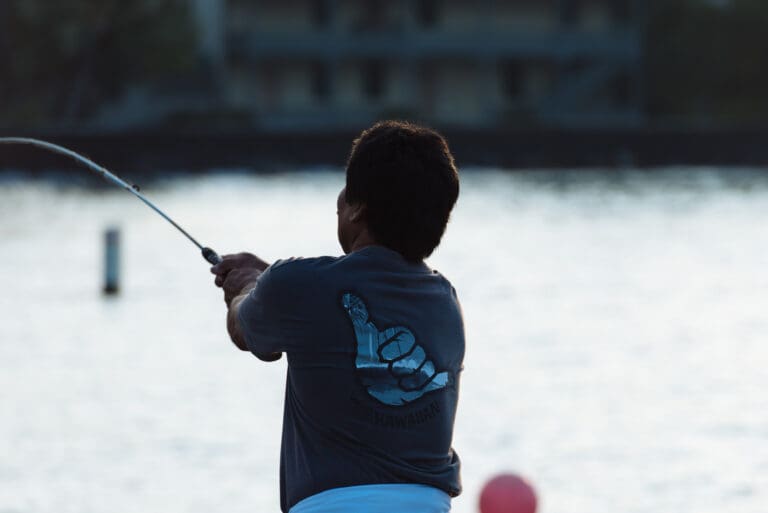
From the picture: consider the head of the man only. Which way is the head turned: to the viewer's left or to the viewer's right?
to the viewer's left

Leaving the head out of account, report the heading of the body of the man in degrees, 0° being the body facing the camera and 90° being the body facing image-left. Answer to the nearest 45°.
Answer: approximately 135°

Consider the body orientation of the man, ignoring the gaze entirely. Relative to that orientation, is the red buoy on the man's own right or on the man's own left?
on the man's own right
